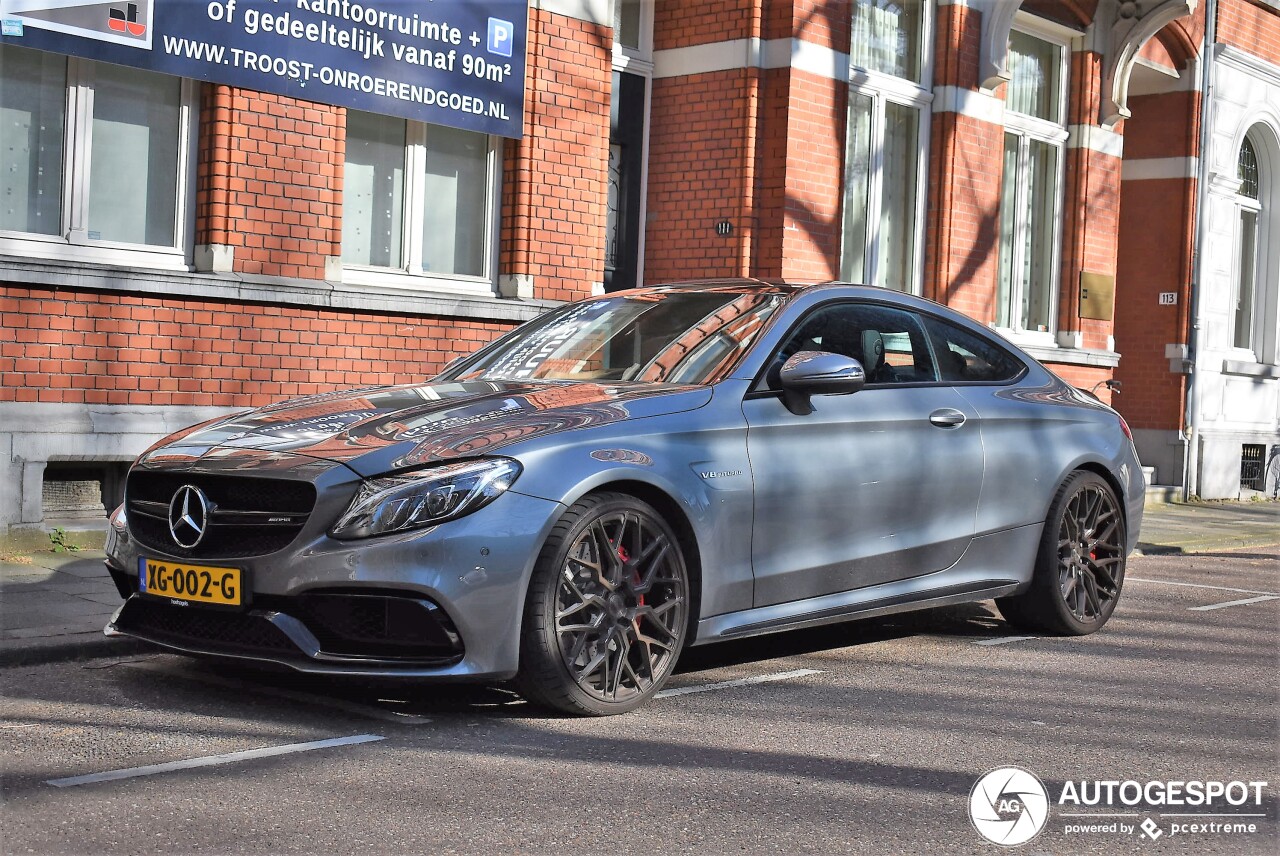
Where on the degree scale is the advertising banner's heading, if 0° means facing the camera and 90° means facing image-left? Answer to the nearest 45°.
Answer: approximately 315°

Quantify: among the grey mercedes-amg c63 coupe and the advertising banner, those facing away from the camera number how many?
0

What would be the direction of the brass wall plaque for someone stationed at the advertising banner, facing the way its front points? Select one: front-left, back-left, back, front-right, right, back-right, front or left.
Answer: left

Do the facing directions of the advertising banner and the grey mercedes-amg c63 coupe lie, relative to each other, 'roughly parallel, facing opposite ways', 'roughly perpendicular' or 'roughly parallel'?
roughly perpendicular

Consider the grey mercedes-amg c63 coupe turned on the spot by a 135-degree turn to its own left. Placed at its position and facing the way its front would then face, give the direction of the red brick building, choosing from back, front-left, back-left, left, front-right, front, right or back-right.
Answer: left

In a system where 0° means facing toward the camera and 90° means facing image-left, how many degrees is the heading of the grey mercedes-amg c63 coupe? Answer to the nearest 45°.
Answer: approximately 45°
